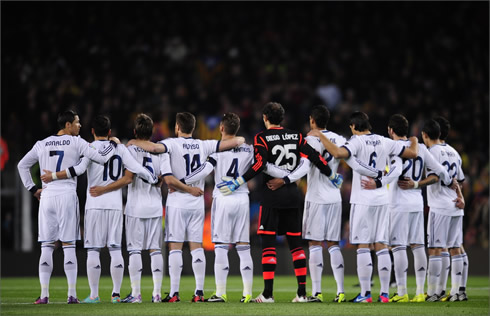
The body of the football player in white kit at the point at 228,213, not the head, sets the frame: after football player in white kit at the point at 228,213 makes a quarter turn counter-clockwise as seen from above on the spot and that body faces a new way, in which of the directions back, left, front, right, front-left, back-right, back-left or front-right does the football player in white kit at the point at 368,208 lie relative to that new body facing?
back

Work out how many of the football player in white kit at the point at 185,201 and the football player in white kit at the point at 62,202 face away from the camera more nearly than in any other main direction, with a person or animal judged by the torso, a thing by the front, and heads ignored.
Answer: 2

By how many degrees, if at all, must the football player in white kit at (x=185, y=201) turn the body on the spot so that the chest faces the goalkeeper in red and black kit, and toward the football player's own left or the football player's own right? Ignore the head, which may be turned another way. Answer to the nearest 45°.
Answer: approximately 90° to the football player's own right

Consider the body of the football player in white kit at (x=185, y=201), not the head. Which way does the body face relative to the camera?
away from the camera

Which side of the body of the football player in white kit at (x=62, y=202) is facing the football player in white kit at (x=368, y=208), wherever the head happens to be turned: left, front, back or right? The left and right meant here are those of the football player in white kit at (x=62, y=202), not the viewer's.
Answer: right

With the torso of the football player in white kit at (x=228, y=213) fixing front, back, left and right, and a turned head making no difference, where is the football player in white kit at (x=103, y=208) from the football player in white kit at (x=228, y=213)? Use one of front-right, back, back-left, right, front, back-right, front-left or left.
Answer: left

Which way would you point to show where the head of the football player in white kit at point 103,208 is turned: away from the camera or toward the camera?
away from the camera

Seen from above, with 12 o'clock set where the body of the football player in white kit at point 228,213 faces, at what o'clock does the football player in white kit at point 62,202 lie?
the football player in white kit at point 62,202 is roughly at 9 o'clock from the football player in white kit at point 228,213.

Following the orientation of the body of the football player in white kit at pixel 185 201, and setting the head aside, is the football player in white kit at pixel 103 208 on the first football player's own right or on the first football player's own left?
on the first football player's own left

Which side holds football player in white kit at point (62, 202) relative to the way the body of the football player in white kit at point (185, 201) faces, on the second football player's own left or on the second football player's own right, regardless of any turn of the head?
on the second football player's own left

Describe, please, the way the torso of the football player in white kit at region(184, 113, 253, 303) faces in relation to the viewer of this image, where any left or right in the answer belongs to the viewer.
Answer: facing away from the viewer

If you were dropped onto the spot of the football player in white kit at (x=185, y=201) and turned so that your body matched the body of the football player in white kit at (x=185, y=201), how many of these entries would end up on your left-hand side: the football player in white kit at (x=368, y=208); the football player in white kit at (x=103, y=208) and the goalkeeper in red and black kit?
1

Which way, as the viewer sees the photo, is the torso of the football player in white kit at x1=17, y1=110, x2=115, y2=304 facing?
away from the camera
